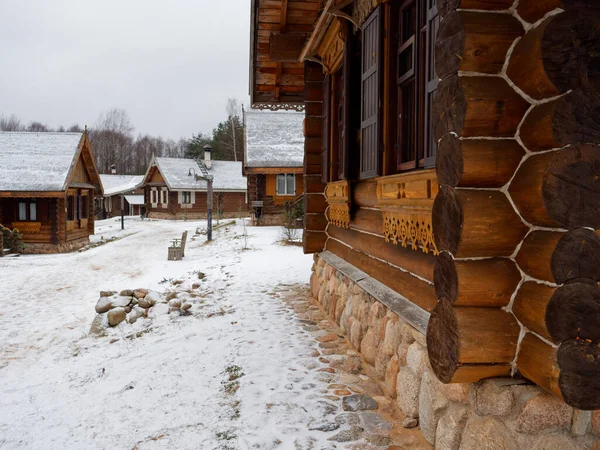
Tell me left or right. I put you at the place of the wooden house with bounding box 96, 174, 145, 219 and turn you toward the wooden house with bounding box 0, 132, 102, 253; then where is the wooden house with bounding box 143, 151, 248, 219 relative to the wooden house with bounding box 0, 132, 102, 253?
left

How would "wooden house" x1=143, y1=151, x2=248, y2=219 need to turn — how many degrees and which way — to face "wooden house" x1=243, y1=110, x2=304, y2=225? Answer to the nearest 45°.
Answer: approximately 45° to its left

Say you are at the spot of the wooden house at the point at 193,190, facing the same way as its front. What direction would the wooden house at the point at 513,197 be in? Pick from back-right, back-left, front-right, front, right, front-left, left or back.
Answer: front-left

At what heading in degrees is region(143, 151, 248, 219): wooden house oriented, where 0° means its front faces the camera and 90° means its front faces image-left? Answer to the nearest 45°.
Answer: approximately 45°

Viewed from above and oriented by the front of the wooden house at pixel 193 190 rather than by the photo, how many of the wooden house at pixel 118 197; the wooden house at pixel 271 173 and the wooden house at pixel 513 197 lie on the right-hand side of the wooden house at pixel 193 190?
1

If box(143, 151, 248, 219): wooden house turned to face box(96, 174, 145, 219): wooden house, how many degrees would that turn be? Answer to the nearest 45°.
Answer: approximately 90° to its right

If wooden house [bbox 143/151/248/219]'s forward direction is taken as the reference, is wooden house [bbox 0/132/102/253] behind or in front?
in front
